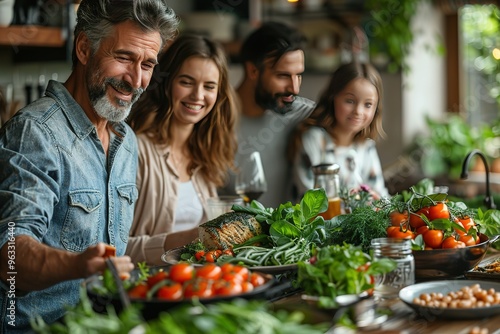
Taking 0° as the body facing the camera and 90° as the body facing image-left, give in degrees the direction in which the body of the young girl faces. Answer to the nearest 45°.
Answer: approximately 315°

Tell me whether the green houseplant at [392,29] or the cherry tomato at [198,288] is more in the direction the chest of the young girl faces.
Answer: the cherry tomato

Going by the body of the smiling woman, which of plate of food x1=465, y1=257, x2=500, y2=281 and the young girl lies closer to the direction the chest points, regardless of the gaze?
the plate of food

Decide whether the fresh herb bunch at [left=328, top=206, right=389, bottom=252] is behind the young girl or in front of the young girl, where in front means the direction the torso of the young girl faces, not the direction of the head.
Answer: in front

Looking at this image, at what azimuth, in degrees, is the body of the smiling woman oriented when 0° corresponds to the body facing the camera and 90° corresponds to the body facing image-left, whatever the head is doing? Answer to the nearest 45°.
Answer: approximately 315°
